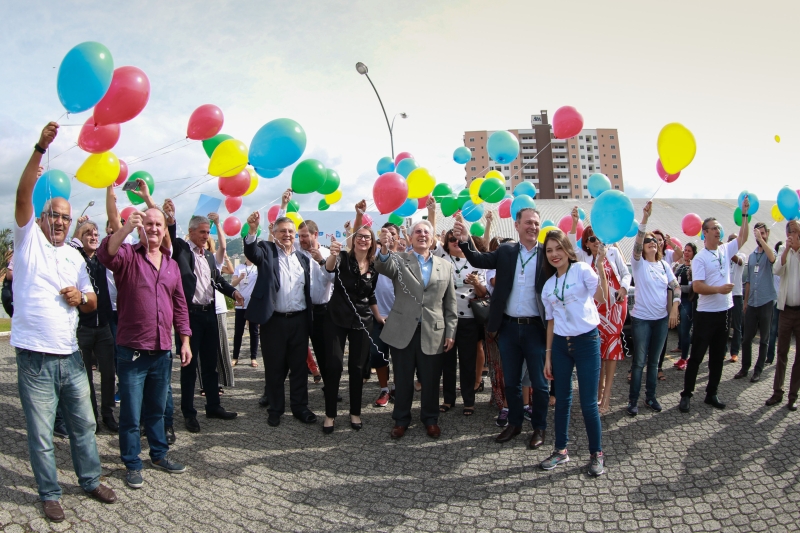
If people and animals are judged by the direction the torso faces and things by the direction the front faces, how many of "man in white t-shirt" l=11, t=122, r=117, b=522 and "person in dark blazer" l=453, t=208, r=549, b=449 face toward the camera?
2

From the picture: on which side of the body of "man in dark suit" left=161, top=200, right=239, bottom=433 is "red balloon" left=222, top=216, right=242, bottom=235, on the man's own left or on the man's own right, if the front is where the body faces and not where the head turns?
on the man's own left

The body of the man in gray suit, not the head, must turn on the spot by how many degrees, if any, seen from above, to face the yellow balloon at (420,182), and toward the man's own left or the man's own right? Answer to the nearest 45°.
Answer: approximately 180°

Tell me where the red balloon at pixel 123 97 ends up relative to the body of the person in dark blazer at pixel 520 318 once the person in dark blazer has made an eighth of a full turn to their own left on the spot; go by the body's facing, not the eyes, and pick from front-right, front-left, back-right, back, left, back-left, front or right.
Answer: back-right

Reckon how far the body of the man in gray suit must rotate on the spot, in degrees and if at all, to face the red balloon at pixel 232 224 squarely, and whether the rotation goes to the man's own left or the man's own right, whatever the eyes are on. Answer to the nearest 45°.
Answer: approximately 135° to the man's own right

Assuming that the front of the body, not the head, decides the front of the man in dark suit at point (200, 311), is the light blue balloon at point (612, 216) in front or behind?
in front

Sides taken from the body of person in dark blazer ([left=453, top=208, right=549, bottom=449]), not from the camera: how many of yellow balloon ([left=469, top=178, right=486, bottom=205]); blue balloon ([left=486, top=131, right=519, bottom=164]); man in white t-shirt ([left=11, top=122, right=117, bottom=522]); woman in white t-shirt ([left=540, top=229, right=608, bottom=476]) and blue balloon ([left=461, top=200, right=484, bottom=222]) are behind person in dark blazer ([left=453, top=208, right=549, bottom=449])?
3

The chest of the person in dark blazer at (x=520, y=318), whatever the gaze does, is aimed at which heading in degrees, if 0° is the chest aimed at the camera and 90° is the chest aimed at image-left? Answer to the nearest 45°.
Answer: approximately 0°

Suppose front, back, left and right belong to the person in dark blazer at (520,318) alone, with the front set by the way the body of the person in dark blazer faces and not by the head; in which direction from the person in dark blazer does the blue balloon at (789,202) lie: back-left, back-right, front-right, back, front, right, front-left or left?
back-left
